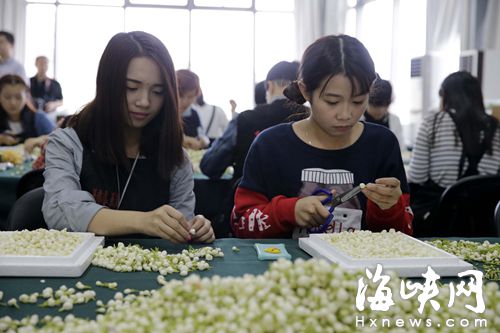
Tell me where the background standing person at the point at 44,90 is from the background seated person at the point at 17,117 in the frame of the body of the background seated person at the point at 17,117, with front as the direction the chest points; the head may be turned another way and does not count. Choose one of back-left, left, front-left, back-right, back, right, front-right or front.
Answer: back

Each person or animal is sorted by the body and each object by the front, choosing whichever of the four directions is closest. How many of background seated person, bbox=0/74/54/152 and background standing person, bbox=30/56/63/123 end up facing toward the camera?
2

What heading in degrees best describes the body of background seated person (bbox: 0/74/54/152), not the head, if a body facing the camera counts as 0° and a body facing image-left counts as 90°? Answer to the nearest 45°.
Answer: approximately 0°

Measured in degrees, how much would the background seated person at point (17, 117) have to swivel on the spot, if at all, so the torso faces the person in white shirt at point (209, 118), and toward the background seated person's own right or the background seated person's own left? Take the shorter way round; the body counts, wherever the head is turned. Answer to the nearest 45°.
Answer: approximately 135° to the background seated person's own left

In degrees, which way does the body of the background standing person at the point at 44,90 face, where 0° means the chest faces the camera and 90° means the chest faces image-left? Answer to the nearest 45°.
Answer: approximately 0°

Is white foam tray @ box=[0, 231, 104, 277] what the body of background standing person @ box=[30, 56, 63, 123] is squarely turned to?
yes
